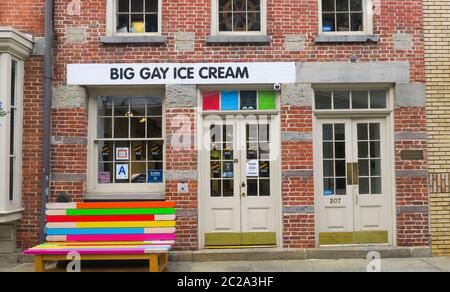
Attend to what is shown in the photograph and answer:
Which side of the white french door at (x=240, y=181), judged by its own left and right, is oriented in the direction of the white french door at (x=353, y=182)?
left

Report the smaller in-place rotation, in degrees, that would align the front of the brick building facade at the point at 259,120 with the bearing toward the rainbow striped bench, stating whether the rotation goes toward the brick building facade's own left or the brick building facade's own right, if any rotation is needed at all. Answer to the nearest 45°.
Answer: approximately 45° to the brick building facade's own right

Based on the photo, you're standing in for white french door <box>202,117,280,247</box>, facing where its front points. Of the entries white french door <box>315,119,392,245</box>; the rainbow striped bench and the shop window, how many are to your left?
1

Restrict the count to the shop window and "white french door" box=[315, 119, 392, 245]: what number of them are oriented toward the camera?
2

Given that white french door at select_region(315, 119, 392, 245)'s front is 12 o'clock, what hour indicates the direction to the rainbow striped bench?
The rainbow striped bench is roughly at 2 o'clock from the white french door.

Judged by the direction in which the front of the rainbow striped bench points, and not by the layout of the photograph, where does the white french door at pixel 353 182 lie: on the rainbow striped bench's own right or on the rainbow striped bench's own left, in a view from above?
on the rainbow striped bench's own left
